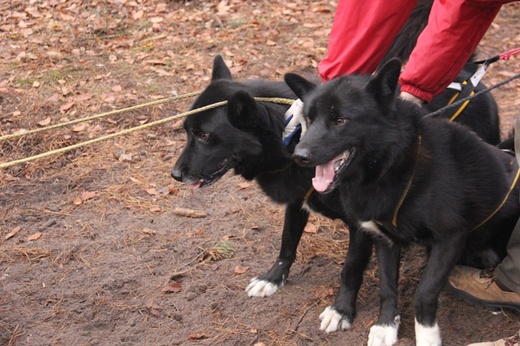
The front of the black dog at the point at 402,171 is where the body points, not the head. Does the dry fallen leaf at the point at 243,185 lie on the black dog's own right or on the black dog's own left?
on the black dog's own right

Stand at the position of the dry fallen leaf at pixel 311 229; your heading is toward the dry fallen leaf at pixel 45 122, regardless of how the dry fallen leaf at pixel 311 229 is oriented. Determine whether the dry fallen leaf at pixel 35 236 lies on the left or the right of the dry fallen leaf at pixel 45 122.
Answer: left

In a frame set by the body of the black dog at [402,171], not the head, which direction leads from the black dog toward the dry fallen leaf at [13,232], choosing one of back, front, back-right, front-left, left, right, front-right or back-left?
front-right

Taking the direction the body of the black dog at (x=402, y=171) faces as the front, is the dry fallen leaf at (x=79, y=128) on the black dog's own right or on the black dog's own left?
on the black dog's own right

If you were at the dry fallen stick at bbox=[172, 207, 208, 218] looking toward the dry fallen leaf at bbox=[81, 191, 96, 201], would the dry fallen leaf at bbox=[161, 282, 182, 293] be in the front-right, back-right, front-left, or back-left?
back-left

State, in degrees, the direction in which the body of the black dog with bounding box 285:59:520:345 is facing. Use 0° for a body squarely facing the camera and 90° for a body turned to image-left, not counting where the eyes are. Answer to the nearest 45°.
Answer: approximately 45°

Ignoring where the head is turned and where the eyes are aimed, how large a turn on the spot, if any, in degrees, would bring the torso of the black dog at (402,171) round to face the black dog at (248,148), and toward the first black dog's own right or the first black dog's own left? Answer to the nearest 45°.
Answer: approximately 45° to the first black dog's own right
